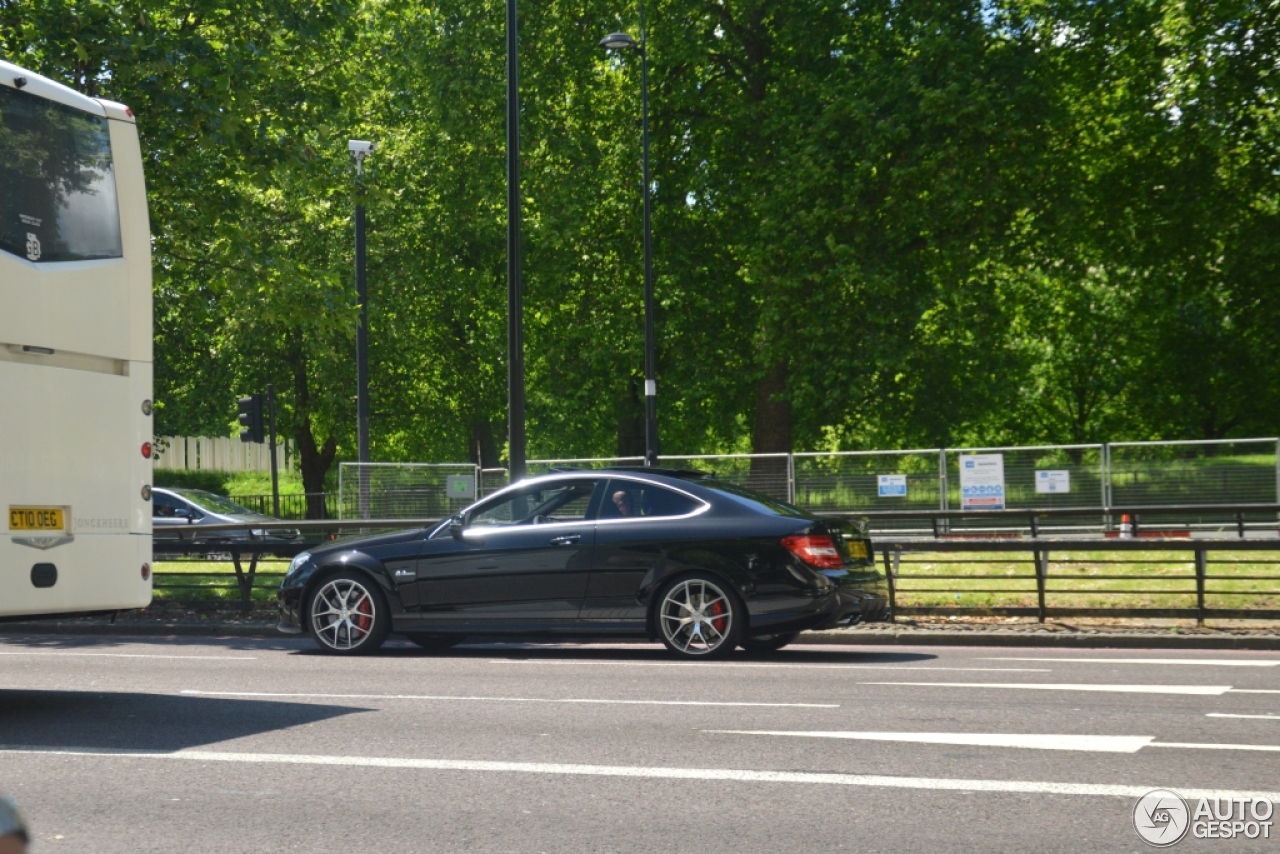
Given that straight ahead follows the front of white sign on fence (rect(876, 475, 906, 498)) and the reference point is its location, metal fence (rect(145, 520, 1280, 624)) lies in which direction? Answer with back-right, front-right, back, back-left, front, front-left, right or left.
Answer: front

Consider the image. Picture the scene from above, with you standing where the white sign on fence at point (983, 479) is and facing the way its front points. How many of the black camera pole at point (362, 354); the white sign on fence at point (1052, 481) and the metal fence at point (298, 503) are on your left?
1

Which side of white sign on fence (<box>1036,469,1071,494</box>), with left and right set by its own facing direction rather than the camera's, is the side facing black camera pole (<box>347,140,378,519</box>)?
right

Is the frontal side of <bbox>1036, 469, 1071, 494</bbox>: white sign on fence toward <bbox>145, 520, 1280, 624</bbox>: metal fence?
yes

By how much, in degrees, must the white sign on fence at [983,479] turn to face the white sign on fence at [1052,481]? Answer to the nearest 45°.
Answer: approximately 90° to its left

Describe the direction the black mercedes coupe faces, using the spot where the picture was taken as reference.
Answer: facing to the left of the viewer

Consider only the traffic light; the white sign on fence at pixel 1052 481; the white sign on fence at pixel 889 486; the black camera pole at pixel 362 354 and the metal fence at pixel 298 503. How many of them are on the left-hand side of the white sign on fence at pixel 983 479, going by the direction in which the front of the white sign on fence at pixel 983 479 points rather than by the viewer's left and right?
1

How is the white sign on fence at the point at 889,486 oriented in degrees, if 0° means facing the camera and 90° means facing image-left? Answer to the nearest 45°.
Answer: approximately 0°

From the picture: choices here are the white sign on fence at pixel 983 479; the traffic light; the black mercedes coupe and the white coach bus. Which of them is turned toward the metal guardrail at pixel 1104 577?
the white sign on fence

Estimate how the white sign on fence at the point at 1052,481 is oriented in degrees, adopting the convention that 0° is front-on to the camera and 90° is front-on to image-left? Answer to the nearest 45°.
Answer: approximately 0°

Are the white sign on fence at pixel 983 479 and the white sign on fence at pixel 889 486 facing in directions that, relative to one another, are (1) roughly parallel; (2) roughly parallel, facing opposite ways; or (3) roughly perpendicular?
roughly parallel

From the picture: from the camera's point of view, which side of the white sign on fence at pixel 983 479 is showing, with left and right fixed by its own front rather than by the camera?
front

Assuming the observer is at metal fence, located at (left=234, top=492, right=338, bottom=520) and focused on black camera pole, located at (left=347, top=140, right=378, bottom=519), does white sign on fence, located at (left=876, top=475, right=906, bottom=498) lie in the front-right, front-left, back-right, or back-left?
front-left

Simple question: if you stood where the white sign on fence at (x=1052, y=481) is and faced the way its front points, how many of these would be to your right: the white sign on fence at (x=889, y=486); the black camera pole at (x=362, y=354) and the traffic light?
3
